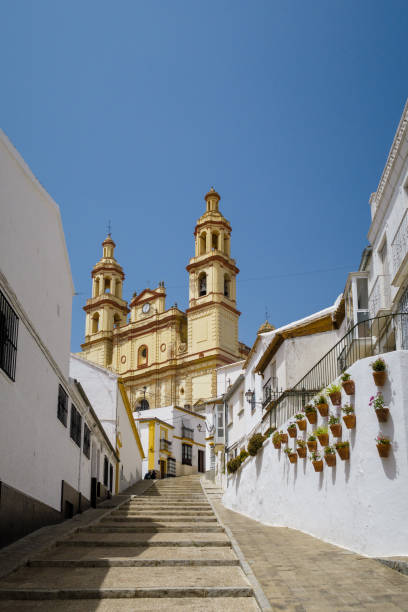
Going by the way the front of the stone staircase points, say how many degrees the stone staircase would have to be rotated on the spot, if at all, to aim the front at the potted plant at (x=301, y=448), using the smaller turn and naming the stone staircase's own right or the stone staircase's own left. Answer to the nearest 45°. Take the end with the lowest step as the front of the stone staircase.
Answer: approximately 135° to the stone staircase's own left

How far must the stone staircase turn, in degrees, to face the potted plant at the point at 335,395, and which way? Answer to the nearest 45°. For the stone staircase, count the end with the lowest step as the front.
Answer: approximately 135° to its left

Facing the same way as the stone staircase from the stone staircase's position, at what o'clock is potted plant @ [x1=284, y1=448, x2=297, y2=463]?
The potted plant is roughly at 7 o'clock from the stone staircase.

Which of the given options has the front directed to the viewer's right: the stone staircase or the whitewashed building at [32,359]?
the whitewashed building

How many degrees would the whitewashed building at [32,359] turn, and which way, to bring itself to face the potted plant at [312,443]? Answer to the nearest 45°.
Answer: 0° — it already faces it

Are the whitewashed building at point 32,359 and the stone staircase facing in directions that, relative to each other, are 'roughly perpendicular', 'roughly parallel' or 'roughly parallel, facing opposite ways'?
roughly perpendicular

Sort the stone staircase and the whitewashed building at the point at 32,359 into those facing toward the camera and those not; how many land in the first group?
1

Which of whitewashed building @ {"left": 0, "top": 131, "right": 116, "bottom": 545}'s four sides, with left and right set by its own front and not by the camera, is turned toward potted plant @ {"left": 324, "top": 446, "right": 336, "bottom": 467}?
front

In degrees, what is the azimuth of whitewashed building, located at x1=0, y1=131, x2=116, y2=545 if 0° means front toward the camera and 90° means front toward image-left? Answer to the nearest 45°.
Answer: approximately 270°

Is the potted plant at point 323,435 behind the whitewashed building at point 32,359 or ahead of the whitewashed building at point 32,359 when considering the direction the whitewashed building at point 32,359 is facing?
ahead

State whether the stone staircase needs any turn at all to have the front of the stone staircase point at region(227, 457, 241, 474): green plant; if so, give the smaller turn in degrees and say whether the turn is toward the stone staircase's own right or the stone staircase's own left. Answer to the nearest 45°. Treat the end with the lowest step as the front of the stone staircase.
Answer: approximately 180°

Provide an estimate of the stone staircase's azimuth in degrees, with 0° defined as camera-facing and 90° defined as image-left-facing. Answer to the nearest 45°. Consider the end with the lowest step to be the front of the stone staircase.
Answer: approximately 0°

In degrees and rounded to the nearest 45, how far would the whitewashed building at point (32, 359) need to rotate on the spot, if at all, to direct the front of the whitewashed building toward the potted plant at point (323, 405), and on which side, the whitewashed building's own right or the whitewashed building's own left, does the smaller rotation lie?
0° — it already faces it

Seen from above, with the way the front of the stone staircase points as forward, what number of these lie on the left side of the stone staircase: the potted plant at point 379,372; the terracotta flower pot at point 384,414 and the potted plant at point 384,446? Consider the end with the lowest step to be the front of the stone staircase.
3

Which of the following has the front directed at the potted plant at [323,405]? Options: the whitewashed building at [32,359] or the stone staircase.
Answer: the whitewashed building

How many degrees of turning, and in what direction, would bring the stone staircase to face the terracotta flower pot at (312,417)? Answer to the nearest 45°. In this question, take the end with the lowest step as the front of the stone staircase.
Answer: approximately 135° to its left
